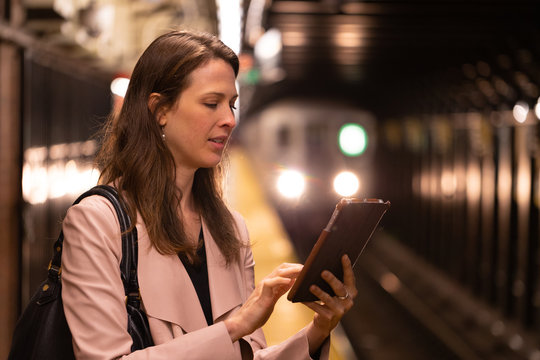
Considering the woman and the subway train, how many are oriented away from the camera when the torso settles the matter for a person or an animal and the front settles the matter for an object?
0

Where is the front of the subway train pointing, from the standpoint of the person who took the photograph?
facing the viewer

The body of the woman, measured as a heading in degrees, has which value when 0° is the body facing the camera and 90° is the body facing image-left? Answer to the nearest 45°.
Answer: approximately 315°

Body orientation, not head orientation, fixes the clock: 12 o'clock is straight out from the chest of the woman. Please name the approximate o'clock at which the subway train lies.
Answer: The subway train is roughly at 8 o'clock from the woman.

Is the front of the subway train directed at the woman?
yes
